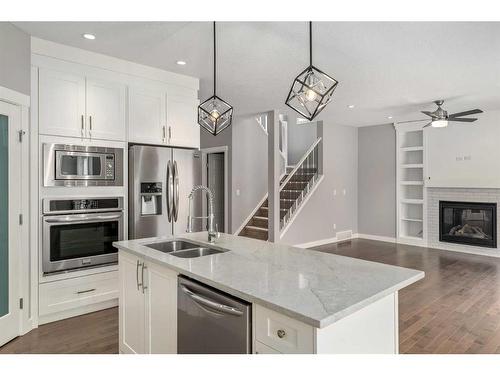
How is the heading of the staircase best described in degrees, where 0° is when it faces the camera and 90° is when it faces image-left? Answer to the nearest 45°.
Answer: approximately 45°

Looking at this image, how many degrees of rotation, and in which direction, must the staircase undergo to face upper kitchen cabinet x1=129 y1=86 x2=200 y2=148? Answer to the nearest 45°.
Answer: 0° — it already faces it

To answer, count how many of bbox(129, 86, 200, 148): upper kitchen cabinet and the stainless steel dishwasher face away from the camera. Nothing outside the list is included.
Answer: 0

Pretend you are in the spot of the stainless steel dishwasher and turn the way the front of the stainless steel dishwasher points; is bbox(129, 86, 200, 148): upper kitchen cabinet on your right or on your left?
on your right

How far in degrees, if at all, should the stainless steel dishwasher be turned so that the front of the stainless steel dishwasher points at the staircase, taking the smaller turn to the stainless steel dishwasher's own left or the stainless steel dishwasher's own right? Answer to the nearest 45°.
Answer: approximately 135° to the stainless steel dishwasher's own right

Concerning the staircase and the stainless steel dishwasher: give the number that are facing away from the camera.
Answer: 0

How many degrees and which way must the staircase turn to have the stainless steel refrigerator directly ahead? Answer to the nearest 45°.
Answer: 0° — it already faces it

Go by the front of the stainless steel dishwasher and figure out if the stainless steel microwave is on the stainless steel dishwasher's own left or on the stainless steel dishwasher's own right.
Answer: on the stainless steel dishwasher's own right

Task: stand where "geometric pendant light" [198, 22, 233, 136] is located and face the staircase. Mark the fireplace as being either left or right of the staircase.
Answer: right

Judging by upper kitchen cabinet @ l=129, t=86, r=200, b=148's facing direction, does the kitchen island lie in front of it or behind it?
in front

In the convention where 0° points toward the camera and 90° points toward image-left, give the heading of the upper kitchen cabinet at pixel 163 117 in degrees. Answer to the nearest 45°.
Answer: approximately 0°

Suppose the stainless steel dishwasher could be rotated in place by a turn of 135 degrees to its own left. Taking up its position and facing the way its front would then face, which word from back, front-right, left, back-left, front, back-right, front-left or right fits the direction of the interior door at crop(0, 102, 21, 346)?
back-left

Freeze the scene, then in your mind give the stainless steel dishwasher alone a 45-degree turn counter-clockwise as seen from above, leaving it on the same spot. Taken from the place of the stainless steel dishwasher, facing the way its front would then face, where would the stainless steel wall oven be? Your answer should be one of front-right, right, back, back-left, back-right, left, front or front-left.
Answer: back-right
